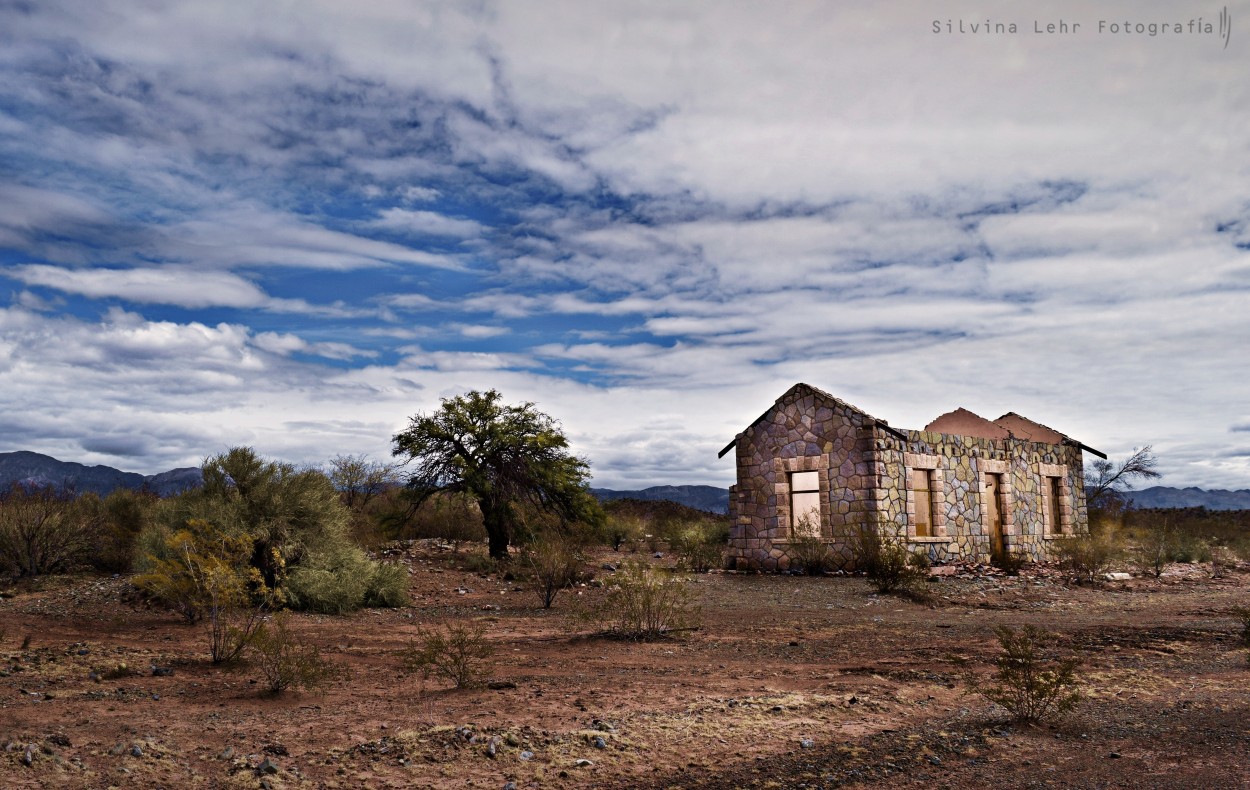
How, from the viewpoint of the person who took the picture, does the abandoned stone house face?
facing the viewer and to the right of the viewer

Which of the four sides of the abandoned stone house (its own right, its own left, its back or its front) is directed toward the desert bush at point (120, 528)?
right

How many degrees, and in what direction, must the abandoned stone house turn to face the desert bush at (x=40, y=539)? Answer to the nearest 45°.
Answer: approximately 90° to its right

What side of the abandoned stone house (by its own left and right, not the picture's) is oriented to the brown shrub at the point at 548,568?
right

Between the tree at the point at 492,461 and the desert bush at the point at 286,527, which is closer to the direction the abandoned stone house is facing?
the desert bush

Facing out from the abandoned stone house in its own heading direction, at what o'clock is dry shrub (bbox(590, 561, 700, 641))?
The dry shrub is roughly at 2 o'clock from the abandoned stone house.

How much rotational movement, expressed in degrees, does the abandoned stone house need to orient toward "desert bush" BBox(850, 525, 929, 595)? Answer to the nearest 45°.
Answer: approximately 45° to its right

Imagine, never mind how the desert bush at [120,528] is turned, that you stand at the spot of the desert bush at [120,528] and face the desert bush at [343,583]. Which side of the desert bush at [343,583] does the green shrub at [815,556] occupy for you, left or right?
left

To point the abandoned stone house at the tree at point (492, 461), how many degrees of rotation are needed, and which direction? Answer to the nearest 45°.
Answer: approximately 135° to its right

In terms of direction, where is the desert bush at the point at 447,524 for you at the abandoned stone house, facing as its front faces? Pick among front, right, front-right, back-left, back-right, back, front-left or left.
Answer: back-right

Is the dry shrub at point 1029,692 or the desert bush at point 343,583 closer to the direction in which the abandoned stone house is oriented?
the dry shrub

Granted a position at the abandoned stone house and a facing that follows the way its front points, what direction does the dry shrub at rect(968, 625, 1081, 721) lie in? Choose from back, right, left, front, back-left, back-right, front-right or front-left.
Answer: front-right

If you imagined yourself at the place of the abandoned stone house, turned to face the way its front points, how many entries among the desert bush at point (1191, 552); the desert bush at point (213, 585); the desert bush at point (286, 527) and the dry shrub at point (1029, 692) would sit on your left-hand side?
1

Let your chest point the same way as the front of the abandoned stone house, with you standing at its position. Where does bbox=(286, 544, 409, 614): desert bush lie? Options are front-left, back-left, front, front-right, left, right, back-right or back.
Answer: right

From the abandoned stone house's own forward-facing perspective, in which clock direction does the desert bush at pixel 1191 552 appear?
The desert bush is roughly at 9 o'clock from the abandoned stone house.
